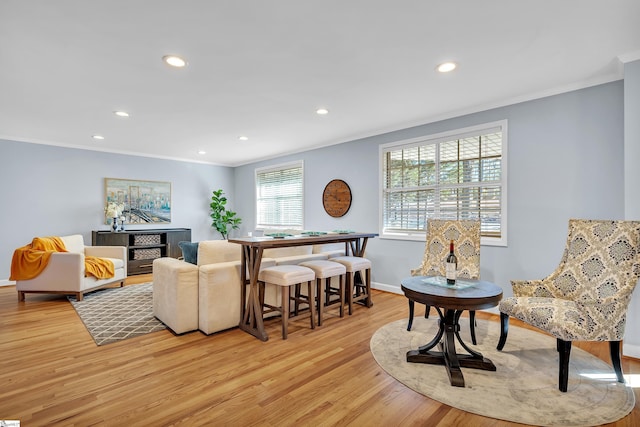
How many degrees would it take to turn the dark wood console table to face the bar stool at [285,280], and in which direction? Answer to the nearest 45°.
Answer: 0° — it already faces it

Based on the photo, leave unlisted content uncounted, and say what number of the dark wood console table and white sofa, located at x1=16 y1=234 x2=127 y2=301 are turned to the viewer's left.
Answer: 0

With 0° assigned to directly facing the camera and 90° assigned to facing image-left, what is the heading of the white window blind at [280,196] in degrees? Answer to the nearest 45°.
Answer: approximately 45°

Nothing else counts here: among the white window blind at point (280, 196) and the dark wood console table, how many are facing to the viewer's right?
0

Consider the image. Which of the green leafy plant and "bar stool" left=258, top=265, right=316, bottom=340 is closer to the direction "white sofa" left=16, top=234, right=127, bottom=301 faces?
the bar stool

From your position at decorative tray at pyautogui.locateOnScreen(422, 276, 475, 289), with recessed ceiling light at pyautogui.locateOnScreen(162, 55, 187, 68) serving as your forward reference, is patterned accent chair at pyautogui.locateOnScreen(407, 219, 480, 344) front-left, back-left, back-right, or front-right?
back-right

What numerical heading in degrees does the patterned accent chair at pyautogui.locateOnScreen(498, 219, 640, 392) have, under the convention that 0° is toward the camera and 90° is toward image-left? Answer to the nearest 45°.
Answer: approximately 45°

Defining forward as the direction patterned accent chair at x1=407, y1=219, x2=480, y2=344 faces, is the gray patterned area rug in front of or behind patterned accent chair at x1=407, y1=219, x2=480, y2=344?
in front

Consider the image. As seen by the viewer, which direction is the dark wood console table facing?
toward the camera

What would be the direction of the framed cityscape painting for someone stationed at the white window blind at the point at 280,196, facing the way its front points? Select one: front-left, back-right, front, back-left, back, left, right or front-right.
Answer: front-right

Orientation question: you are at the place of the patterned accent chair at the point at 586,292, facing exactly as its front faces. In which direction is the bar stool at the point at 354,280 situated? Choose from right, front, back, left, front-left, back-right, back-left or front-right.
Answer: front-right

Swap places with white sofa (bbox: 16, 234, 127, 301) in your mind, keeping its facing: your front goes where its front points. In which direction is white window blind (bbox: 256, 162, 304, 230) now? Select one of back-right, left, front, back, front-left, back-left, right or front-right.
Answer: front-left

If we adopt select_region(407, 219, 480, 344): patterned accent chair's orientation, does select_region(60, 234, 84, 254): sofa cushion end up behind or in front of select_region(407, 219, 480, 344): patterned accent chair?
in front

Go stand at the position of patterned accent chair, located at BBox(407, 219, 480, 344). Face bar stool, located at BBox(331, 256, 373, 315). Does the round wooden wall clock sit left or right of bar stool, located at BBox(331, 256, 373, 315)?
right

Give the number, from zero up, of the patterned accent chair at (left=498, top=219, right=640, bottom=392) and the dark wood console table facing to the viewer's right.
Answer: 0
